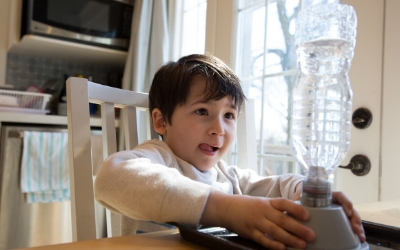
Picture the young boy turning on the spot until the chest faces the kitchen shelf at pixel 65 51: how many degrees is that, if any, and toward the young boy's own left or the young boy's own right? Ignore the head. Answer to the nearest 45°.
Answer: approximately 180°

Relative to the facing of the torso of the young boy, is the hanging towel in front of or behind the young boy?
behind

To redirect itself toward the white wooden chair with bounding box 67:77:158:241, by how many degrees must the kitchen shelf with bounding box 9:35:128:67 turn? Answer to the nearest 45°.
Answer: approximately 45° to its right

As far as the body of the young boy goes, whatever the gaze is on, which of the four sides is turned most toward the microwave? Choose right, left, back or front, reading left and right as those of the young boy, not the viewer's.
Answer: back

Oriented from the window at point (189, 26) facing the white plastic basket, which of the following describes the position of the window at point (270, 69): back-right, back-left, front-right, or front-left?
back-left

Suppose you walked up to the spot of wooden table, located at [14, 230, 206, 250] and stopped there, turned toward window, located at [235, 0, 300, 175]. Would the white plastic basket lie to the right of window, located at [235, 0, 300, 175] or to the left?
left

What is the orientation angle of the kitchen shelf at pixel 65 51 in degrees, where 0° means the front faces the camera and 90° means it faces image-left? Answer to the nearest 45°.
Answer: approximately 315°
